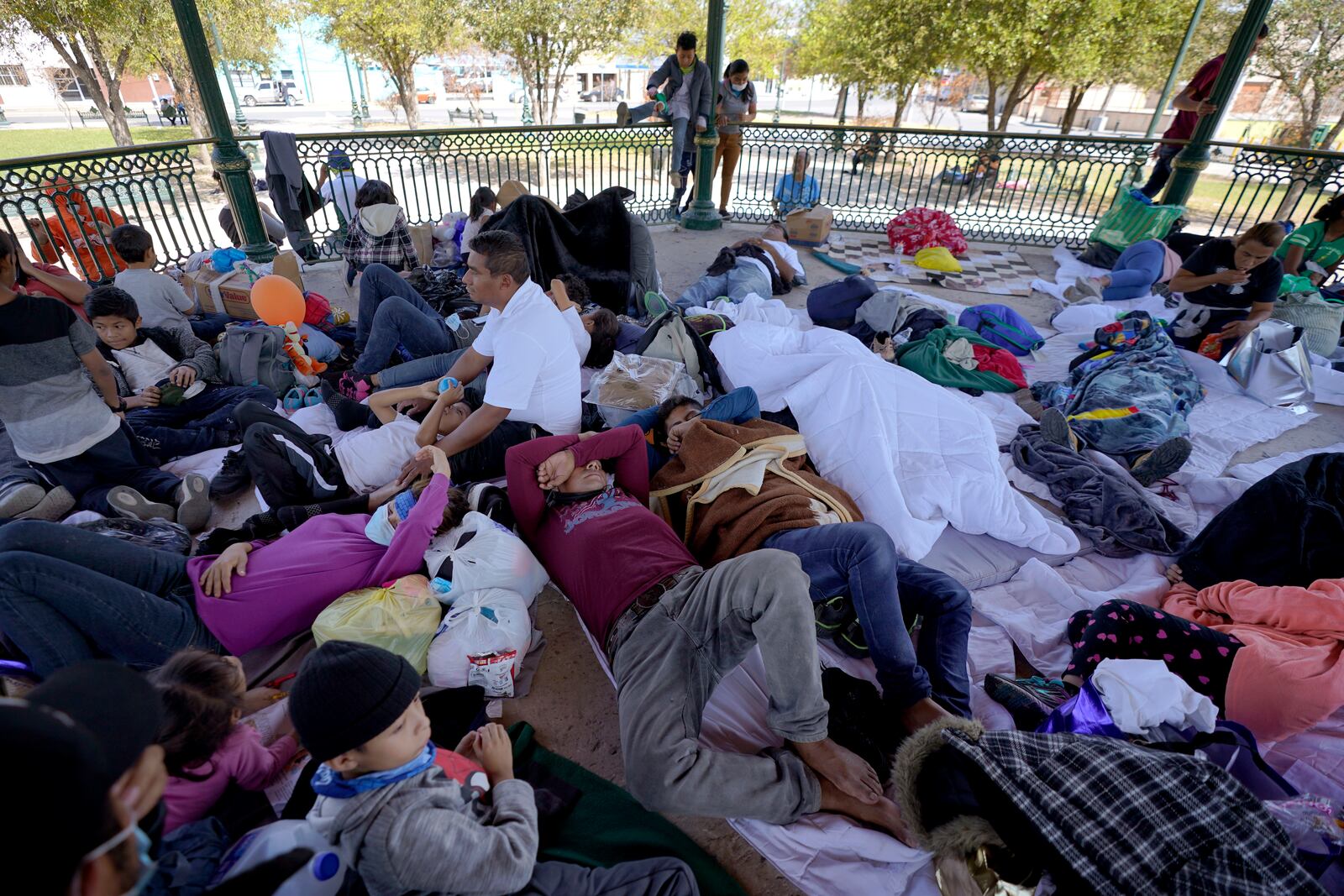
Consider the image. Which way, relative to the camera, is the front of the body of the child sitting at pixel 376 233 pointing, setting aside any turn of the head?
away from the camera

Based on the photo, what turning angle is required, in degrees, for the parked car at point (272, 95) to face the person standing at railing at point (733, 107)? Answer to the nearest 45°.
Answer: approximately 90° to its left

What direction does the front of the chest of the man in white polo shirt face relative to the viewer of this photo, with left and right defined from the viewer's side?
facing to the left of the viewer

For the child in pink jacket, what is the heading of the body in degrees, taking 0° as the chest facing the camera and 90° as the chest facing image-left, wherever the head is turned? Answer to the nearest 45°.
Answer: approximately 225°

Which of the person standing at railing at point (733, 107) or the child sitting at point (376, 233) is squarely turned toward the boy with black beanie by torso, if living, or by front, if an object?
the person standing at railing

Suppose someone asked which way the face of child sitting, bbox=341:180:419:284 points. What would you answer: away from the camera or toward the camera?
away from the camera

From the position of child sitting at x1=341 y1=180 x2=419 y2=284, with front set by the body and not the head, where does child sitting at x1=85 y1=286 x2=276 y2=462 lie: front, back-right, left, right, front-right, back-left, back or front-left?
back-left

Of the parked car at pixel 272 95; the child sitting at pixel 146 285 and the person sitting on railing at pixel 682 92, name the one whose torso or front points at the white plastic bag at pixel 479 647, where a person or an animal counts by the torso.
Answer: the person sitting on railing
